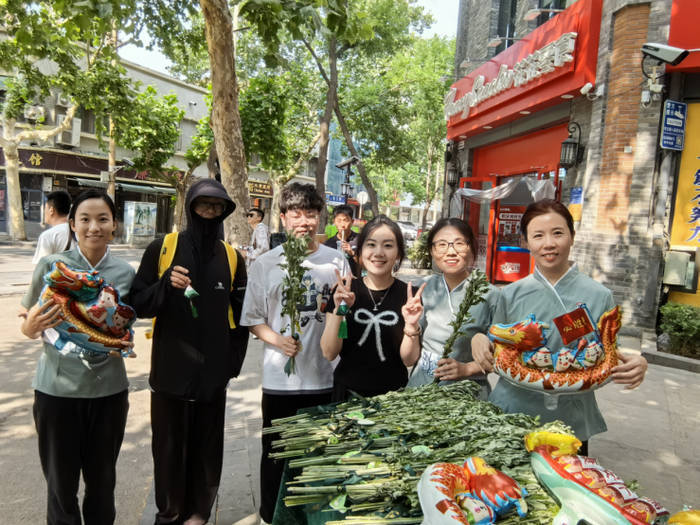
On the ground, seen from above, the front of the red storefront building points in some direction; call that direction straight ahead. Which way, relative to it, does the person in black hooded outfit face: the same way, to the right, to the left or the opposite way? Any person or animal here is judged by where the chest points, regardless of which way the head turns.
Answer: to the left

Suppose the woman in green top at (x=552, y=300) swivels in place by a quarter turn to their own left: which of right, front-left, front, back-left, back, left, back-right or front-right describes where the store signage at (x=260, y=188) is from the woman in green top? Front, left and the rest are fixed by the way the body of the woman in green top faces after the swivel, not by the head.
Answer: back-left

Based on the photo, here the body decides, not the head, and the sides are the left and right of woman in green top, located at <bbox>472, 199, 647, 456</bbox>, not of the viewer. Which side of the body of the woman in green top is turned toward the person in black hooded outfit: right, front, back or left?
right

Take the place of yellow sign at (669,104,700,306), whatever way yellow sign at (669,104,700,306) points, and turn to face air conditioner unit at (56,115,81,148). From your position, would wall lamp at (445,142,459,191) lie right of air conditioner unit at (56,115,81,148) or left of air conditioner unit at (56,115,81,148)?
right

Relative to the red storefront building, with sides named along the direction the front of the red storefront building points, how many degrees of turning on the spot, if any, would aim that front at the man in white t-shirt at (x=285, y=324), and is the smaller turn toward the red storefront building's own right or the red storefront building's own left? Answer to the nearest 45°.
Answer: approximately 45° to the red storefront building's own left

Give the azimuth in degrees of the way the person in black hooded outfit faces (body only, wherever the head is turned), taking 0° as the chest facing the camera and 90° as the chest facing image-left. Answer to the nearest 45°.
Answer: approximately 0°

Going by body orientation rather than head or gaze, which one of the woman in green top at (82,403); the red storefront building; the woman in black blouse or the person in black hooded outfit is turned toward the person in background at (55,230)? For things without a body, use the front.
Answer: the red storefront building

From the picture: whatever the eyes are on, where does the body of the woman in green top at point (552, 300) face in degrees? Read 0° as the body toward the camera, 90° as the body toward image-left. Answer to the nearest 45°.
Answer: approximately 0°

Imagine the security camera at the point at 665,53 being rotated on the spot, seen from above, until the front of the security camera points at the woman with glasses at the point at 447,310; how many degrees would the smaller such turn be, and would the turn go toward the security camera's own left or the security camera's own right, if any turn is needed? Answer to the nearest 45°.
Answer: approximately 45° to the security camera's own right

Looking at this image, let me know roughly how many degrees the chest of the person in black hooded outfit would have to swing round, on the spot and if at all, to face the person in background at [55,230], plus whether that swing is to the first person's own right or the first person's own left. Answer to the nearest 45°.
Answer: approximately 135° to the first person's own right
